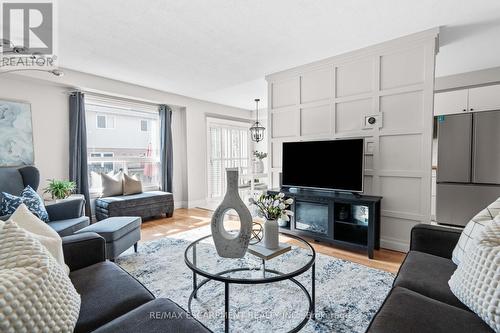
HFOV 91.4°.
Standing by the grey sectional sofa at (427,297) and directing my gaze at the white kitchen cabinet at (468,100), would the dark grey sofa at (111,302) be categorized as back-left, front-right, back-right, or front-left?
back-left

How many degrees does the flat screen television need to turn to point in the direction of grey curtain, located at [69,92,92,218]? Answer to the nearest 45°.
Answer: approximately 45° to its right

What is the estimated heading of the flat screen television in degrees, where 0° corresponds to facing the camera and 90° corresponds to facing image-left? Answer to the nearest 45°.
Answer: approximately 45°

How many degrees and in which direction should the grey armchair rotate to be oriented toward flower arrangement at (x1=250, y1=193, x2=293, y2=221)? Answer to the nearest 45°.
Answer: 0° — it already faces it

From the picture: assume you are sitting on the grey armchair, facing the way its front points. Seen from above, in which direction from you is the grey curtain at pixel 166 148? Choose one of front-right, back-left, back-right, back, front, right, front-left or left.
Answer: left

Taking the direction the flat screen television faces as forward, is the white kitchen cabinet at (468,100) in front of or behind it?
behind

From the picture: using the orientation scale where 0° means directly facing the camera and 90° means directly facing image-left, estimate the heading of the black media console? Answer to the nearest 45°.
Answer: approximately 45°

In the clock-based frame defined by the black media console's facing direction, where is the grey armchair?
The grey armchair is roughly at 1 o'clock from the black media console.

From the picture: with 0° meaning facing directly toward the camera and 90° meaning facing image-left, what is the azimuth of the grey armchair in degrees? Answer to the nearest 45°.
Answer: approximately 315°
